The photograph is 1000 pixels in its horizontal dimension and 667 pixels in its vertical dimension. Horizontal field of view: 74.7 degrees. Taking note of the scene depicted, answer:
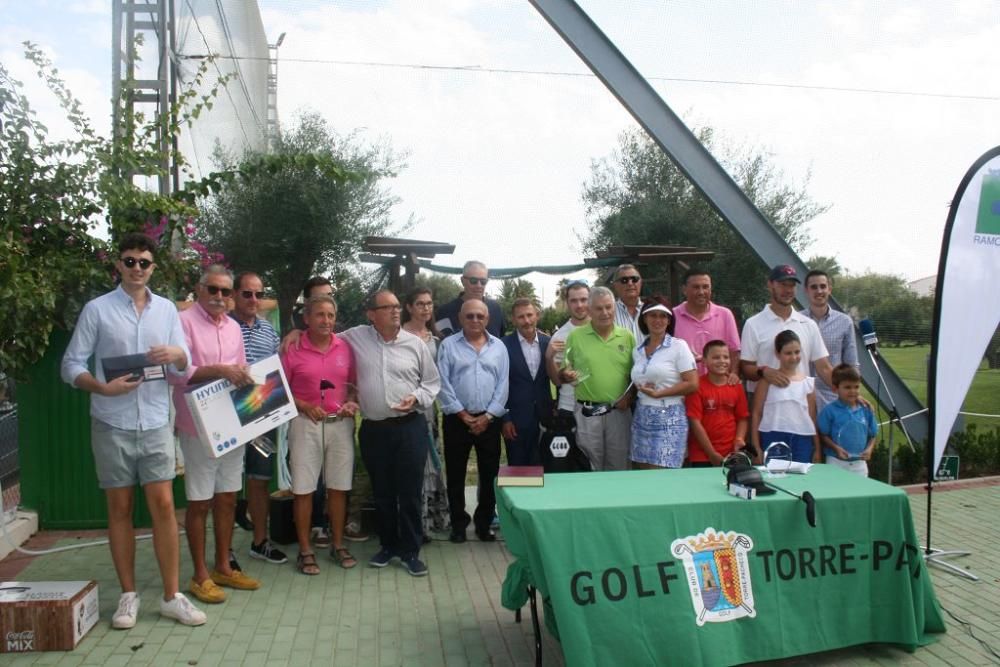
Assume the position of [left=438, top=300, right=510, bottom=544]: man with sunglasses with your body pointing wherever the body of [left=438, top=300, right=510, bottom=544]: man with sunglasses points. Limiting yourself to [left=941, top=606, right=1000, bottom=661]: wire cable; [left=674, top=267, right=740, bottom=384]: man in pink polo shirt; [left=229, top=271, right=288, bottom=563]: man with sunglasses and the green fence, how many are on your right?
2

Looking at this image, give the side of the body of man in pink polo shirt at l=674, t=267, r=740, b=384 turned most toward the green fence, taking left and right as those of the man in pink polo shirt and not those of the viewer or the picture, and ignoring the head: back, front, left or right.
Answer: right

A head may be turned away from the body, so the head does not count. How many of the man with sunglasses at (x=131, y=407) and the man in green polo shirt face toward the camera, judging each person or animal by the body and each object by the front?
2

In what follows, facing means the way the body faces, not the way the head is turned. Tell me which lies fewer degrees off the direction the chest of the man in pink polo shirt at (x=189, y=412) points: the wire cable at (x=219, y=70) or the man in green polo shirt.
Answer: the man in green polo shirt

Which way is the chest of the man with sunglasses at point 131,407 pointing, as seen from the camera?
toward the camera

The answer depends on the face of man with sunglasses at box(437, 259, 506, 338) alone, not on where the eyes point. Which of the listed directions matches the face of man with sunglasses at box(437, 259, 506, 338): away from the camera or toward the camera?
toward the camera

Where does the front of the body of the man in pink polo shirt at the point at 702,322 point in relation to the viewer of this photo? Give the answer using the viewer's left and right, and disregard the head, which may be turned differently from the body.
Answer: facing the viewer

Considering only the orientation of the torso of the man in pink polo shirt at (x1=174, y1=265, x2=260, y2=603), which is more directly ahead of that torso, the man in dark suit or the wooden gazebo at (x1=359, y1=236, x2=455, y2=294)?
the man in dark suit

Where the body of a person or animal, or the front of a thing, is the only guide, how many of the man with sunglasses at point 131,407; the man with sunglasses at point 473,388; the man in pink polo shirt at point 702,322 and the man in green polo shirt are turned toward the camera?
4

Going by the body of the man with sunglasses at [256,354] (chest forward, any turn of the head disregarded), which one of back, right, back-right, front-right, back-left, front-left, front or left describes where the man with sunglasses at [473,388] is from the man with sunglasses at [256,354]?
front-left

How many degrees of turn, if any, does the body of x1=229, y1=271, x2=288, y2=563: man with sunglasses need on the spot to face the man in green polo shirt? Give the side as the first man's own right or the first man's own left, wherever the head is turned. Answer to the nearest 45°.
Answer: approximately 45° to the first man's own left
